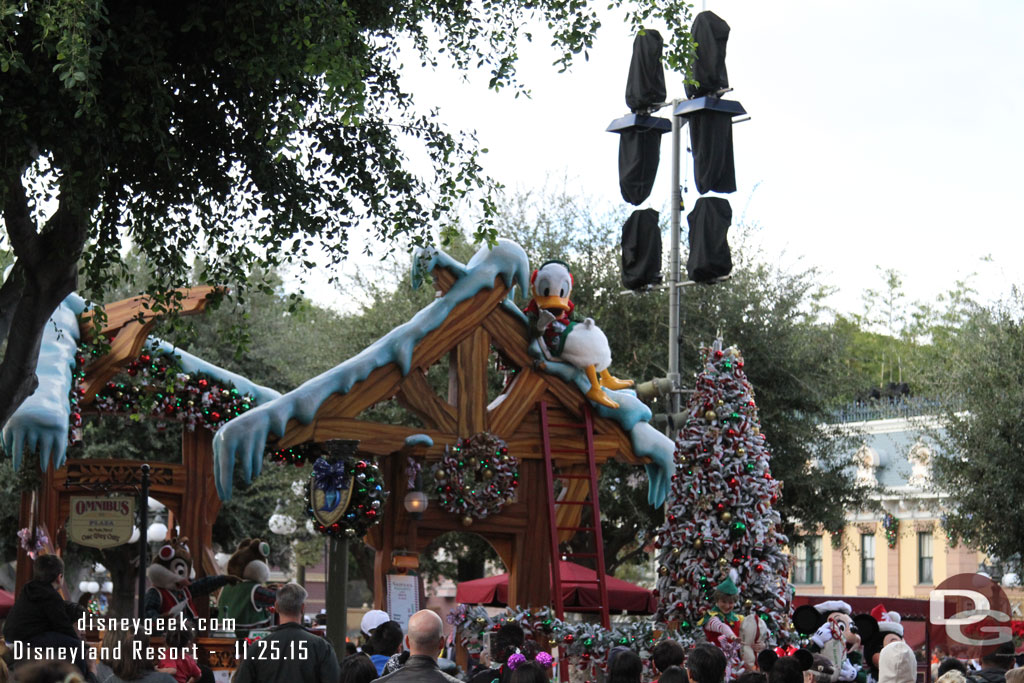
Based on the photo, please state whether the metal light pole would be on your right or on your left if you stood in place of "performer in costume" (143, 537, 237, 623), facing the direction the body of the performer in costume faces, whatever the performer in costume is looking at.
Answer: on your left

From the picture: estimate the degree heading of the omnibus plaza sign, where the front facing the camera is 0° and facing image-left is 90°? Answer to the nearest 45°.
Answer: approximately 0°

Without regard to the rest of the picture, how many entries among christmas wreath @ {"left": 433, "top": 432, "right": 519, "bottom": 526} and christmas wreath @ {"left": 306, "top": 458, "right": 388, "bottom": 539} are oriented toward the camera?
2

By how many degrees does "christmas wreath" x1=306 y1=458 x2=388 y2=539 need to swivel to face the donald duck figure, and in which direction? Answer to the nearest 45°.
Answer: approximately 135° to its left

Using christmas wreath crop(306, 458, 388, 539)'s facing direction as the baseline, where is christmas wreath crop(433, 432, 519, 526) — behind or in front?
behind

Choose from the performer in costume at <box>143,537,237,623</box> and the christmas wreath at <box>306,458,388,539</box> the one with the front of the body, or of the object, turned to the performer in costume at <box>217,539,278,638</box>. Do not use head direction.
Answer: the performer in costume at <box>143,537,237,623</box>

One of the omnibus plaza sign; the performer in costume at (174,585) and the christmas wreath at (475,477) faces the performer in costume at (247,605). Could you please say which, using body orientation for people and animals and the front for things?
the performer in costume at (174,585)

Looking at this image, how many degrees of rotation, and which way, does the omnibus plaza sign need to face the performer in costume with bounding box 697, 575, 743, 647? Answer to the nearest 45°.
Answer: approximately 90° to its left

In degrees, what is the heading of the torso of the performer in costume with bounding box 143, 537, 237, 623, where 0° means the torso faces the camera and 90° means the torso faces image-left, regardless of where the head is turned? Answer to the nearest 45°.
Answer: approximately 315°

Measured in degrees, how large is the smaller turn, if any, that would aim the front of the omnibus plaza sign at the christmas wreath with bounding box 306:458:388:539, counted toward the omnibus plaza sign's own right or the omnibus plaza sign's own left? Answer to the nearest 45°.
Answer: approximately 45° to the omnibus plaza sign's own left
